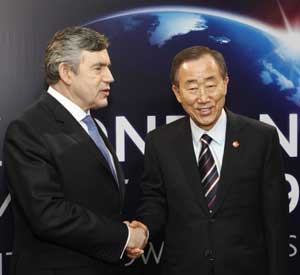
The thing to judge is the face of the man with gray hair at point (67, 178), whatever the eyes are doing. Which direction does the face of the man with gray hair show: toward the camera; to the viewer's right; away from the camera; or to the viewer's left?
to the viewer's right

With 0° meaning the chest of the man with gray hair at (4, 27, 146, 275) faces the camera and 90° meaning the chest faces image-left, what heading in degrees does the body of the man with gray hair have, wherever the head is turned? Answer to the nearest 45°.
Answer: approximately 270°
